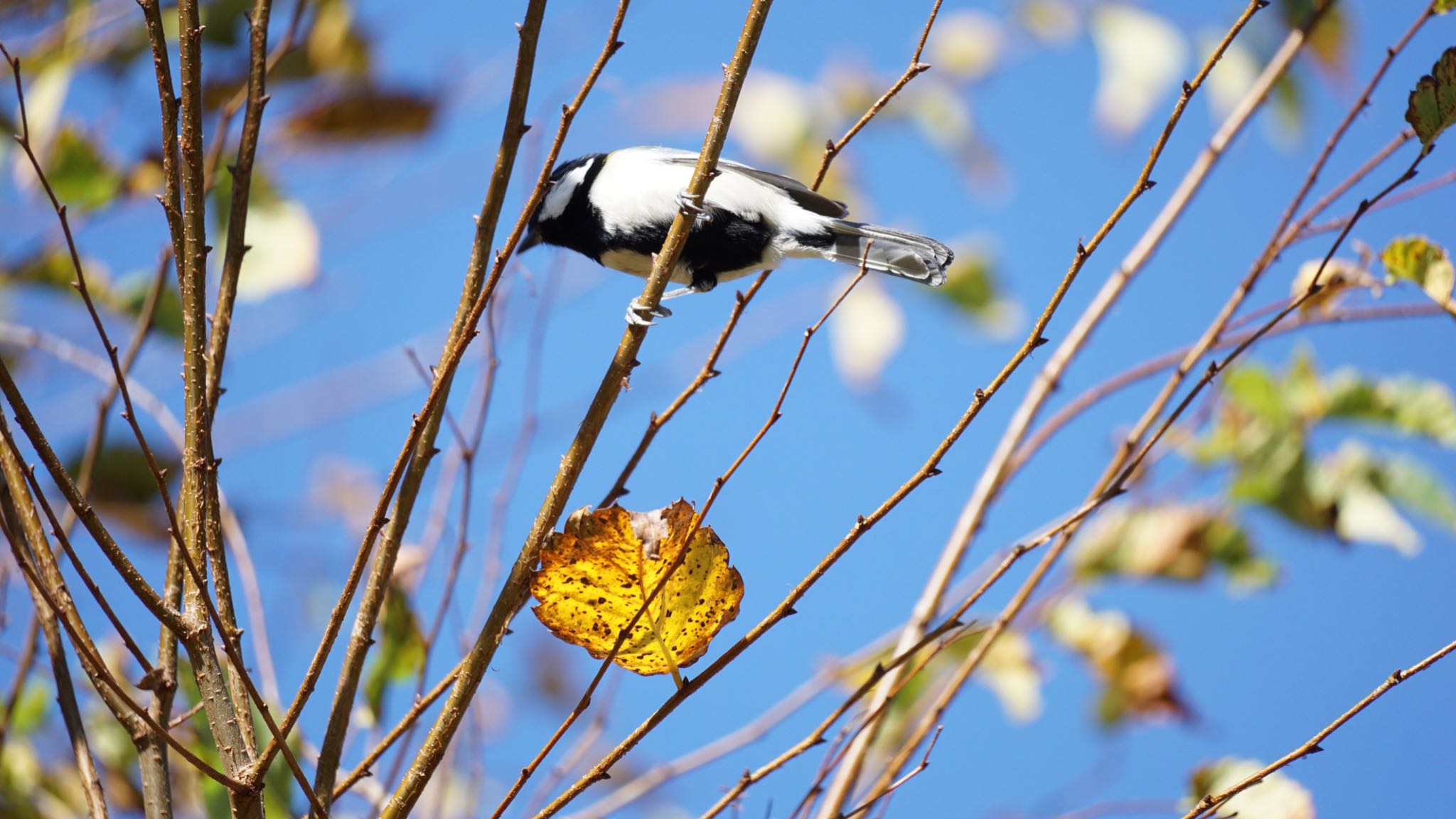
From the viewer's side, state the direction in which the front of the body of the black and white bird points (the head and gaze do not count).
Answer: to the viewer's left

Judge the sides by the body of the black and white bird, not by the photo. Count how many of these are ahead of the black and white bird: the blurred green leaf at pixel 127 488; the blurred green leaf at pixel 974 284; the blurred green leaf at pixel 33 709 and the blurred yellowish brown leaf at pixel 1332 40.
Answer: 2
